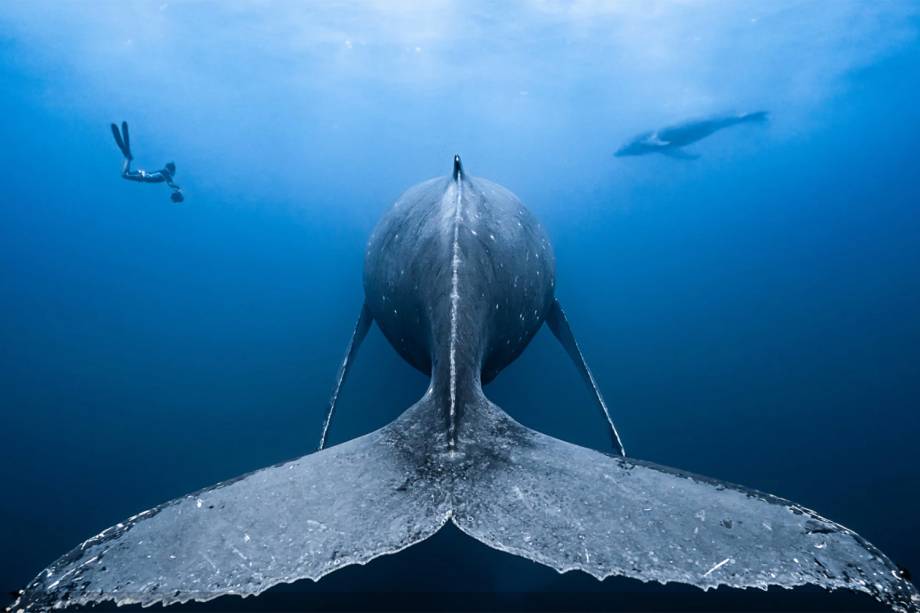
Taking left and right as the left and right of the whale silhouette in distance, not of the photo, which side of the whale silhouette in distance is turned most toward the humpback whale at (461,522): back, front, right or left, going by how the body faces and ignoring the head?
left

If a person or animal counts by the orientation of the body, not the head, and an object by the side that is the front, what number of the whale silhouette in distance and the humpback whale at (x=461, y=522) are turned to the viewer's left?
1

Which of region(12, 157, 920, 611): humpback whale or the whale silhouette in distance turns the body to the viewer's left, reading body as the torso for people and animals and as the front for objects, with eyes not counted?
the whale silhouette in distance

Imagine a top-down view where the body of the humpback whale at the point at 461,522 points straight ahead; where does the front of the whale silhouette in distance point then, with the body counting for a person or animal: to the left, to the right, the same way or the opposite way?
to the left

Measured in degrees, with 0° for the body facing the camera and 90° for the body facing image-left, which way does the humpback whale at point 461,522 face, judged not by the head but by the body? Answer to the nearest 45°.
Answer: approximately 180°

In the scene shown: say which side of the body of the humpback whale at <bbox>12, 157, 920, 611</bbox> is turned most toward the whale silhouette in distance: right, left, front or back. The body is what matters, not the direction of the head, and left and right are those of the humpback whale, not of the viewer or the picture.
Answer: front

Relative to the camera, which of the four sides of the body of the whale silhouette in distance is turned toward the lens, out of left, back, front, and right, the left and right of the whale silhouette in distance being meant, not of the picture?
left
